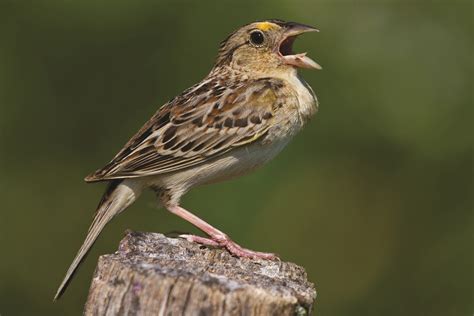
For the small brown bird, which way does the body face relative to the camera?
to the viewer's right
